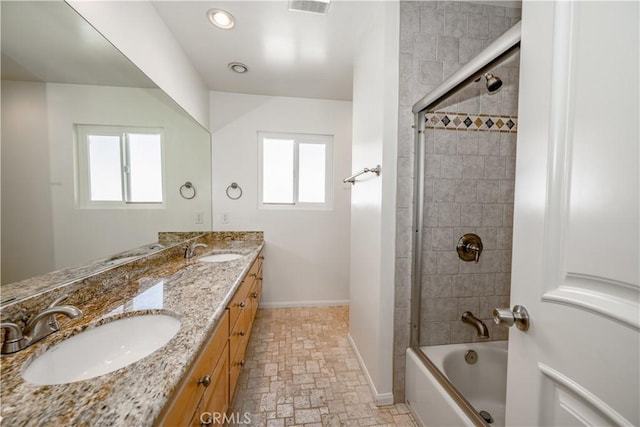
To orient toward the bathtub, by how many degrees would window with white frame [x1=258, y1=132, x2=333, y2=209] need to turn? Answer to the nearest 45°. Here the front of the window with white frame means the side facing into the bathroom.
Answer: approximately 45° to its left

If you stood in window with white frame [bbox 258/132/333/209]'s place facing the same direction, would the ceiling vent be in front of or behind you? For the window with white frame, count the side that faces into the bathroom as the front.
in front

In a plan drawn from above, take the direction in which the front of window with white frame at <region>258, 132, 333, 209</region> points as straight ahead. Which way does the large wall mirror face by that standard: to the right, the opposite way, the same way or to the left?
to the left

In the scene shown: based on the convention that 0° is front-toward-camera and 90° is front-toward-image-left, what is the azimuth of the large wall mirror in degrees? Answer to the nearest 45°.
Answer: approximately 315°

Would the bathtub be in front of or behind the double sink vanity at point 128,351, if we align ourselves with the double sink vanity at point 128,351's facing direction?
in front

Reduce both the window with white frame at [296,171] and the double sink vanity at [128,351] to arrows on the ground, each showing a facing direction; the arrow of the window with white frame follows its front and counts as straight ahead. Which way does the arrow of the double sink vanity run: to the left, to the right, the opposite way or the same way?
to the left

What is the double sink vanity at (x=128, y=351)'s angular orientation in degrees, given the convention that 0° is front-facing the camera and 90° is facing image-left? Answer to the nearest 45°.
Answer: approximately 315°

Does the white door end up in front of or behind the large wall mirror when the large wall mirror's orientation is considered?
in front
